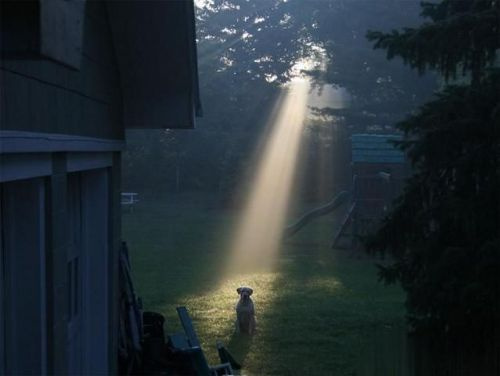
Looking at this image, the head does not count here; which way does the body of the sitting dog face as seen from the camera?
toward the camera

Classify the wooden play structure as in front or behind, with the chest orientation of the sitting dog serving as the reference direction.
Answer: behind

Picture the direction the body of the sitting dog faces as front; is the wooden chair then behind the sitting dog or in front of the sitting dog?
in front

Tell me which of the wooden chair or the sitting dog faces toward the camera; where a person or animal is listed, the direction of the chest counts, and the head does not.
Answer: the sitting dog

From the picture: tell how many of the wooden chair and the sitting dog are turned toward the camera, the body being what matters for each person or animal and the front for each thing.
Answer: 1
